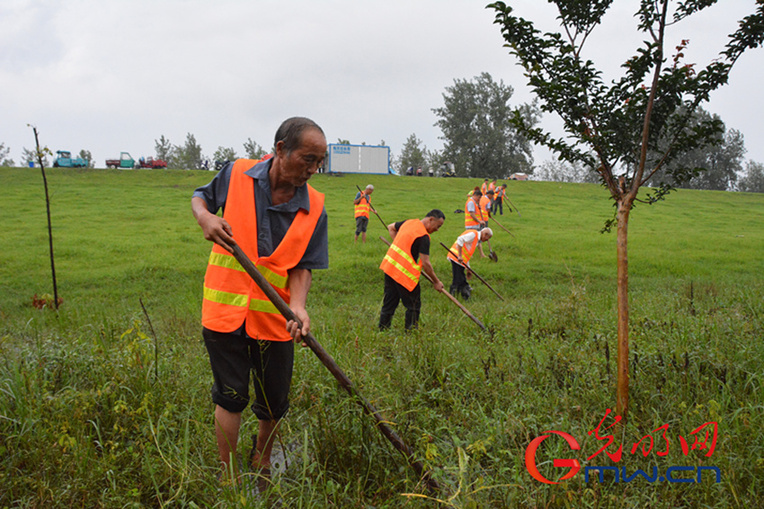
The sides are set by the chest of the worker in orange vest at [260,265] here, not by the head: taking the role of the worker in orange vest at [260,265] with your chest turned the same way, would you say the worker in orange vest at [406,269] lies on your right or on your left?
on your left

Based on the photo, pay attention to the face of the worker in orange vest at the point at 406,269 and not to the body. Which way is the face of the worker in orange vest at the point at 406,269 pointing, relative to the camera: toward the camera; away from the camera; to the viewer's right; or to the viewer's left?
to the viewer's right

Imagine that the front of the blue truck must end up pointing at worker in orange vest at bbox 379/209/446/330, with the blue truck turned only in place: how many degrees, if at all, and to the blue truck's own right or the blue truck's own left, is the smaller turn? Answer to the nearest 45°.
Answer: approximately 90° to the blue truck's own left

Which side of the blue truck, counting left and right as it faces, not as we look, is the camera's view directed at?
left

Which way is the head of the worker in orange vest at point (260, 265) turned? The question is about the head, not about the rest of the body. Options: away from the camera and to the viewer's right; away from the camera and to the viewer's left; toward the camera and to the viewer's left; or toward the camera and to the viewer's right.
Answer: toward the camera and to the viewer's right

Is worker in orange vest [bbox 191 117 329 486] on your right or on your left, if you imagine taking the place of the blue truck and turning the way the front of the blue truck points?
on your left

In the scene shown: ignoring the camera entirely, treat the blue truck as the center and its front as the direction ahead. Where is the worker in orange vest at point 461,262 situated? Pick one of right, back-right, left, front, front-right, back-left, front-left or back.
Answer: left

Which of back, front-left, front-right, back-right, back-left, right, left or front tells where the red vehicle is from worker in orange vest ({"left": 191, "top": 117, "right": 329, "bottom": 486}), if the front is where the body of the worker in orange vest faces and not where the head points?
back-left

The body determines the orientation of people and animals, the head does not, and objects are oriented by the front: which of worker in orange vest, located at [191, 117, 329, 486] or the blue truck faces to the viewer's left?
the blue truck
